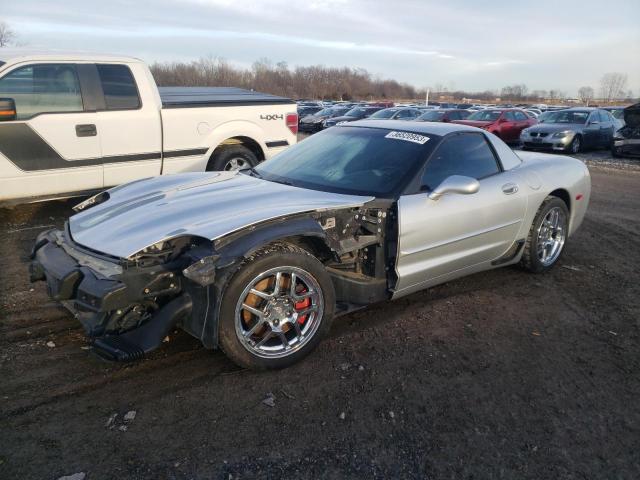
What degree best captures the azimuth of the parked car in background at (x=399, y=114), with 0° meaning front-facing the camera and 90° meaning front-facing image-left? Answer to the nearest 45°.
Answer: approximately 45°

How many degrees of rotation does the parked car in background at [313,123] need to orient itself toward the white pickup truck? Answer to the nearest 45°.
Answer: approximately 45° to its left

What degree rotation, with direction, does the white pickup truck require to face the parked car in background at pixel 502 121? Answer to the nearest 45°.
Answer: approximately 180°

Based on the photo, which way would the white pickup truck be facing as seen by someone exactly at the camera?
facing the viewer and to the left of the viewer

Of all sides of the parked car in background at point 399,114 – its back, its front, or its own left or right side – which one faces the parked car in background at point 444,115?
left

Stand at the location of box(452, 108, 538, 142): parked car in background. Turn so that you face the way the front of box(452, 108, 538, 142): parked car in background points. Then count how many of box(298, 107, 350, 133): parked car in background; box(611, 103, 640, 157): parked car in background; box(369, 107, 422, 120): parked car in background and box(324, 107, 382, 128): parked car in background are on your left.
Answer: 1

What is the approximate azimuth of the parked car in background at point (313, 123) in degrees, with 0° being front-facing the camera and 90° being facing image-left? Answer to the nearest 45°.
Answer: approximately 45°

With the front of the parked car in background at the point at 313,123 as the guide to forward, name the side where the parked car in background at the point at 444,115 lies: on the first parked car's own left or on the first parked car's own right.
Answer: on the first parked car's own left

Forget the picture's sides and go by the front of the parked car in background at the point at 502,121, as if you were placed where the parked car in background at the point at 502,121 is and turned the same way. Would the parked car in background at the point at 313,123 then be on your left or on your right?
on your right

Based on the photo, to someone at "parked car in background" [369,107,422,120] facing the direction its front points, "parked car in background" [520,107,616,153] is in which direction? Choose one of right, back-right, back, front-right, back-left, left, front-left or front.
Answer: left

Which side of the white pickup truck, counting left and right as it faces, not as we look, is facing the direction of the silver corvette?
left
